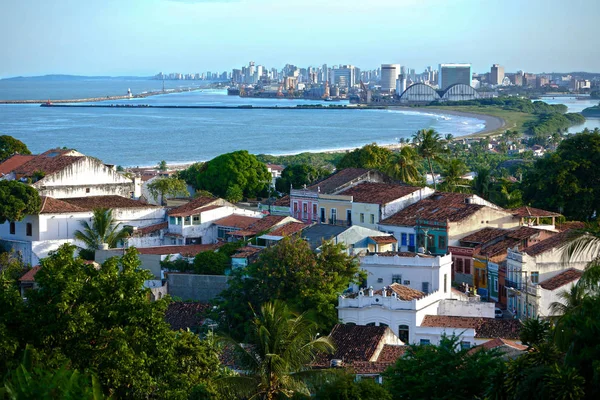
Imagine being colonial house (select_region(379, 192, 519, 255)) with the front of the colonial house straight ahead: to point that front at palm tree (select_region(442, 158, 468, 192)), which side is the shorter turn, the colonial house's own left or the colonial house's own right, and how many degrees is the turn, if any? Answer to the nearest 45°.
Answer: approximately 135° to the colonial house's own right

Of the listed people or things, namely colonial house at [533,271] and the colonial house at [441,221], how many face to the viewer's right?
0

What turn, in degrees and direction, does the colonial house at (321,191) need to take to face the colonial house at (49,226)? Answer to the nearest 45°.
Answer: approximately 45° to its right

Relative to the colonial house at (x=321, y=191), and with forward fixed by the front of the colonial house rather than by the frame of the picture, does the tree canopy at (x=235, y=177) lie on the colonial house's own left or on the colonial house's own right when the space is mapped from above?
on the colonial house's own right

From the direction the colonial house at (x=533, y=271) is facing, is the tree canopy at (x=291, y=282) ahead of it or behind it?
ahead

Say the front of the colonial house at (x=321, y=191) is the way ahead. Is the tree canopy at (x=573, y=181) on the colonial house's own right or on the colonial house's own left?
on the colonial house's own left

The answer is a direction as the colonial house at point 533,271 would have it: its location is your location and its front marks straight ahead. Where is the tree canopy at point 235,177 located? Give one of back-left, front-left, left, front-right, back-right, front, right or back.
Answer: right

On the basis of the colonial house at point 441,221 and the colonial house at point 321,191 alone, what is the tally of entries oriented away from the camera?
0

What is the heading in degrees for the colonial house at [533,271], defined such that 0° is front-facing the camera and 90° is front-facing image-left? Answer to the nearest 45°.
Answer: approximately 45°

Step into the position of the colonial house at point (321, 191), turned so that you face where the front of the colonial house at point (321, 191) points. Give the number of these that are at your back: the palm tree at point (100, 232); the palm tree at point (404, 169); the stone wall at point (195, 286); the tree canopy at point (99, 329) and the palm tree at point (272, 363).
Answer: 1

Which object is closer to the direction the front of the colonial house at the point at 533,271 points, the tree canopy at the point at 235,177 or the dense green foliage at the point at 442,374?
the dense green foliage

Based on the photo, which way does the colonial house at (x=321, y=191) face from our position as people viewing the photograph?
facing the viewer and to the left of the viewer
